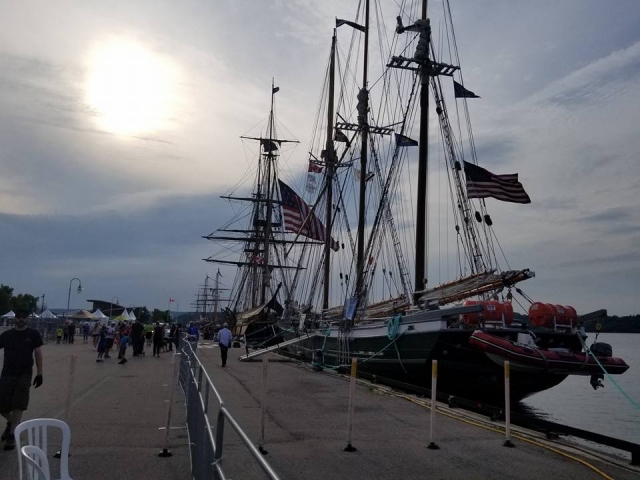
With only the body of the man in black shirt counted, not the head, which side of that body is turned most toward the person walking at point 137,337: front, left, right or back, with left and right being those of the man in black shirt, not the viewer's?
back

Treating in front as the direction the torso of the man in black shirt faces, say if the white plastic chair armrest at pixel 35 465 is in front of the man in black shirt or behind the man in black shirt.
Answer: in front

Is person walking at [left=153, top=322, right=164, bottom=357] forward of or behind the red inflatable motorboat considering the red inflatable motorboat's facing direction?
forward

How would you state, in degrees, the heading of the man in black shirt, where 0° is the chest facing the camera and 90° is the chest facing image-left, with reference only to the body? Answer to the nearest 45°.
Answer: approximately 0°

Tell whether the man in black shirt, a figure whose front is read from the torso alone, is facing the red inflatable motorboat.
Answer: no

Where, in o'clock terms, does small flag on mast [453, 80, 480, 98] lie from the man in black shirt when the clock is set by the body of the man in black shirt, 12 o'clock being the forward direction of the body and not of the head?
The small flag on mast is roughly at 8 o'clock from the man in black shirt.

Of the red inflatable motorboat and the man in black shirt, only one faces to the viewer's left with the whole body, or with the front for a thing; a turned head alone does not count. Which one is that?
the red inflatable motorboat

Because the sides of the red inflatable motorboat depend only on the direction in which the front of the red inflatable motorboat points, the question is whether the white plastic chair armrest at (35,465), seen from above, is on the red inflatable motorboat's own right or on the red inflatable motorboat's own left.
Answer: on the red inflatable motorboat's own left

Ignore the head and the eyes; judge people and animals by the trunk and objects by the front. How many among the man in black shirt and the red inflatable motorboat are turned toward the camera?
1

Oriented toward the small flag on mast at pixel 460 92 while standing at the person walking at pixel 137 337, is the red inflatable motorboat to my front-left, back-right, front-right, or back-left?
front-right

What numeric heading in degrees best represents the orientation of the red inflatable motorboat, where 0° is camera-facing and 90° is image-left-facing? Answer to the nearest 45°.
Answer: approximately 90°
